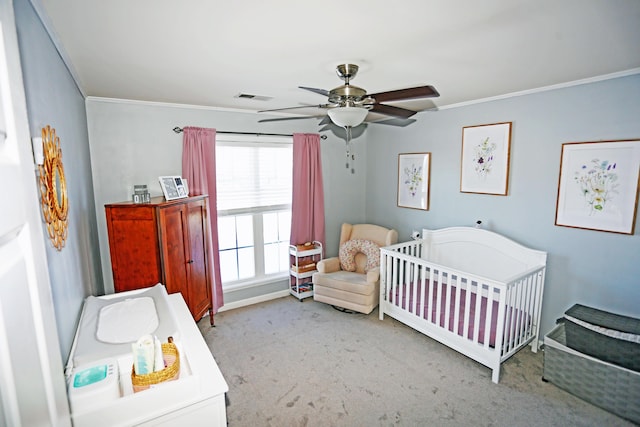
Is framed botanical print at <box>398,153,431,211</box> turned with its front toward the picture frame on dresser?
yes

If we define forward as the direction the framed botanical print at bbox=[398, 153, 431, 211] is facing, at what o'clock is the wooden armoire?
The wooden armoire is roughly at 12 o'clock from the framed botanical print.

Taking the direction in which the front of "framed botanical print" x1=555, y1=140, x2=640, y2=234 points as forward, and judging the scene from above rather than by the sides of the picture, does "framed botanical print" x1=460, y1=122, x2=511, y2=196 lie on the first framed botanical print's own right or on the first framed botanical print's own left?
on the first framed botanical print's own right

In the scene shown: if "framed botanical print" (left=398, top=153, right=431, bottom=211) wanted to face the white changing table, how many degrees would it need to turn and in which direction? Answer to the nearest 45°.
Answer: approximately 45° to its left

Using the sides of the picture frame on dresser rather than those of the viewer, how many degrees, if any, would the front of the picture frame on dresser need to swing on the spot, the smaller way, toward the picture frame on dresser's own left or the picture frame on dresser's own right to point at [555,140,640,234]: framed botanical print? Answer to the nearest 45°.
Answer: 0° — it already faces it

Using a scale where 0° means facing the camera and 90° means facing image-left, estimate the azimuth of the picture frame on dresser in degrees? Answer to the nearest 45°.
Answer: approximately 315°

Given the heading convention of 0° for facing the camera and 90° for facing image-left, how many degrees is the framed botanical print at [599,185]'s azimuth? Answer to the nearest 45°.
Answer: approximately 45°

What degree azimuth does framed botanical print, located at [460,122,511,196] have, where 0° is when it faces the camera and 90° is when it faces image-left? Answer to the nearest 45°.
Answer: approximately 45°

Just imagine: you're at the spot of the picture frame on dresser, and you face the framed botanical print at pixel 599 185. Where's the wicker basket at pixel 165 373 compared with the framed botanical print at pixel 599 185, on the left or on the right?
right

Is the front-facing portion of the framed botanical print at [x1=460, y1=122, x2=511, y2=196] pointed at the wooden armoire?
yes

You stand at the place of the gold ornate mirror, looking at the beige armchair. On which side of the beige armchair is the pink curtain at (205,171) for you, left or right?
left

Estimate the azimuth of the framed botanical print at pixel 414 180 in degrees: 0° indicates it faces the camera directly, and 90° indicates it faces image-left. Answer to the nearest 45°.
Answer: approximately 45°
